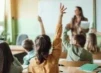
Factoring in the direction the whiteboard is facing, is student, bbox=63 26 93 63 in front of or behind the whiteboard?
in front

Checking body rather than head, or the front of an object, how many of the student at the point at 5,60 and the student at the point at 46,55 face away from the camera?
2

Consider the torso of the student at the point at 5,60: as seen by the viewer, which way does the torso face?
away from the camera

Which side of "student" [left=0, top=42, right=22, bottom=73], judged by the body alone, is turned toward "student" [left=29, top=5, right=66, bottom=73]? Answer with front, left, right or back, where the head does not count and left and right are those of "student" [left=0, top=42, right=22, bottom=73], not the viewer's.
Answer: right

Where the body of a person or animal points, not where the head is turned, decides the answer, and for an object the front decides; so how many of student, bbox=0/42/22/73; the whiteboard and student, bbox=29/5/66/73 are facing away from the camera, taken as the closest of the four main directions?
2

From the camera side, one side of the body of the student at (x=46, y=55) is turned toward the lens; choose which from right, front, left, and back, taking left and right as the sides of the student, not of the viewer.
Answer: back

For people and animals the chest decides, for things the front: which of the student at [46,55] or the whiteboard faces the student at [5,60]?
the whiteboard

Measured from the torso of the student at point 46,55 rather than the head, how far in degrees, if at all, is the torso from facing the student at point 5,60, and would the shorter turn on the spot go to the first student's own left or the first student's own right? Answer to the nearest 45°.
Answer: approximately 90° to the first student's own left

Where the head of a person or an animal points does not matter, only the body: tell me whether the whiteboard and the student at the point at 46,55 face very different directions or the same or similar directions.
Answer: very different directions

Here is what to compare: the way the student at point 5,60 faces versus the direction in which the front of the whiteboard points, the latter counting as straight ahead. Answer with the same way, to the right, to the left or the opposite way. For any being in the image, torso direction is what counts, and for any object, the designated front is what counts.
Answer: the opposite way

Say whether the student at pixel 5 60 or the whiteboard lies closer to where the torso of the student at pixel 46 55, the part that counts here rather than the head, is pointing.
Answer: the whiteboard

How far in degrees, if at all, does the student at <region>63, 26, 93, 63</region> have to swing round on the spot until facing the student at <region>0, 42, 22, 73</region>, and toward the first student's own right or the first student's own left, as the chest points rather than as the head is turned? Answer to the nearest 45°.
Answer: approximately 90° to the first student's own left

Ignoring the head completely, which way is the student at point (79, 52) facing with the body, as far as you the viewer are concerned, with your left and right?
facing away from the viewer and to the left of the viewer

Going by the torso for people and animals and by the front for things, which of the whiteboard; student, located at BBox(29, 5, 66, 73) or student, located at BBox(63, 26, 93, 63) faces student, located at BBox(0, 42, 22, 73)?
the whiteboard
